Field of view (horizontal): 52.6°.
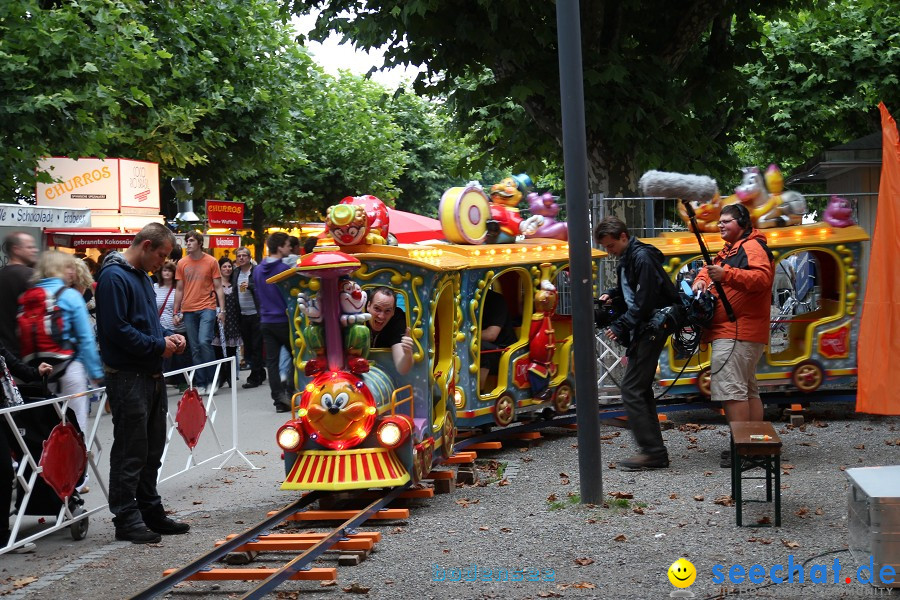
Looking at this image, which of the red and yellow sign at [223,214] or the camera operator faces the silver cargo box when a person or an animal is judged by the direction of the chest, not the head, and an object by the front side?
the red and yellow sign

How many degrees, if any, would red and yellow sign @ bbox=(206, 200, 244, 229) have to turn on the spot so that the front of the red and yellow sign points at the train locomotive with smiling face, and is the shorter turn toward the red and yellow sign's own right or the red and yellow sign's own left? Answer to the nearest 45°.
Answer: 0° — it already faces it

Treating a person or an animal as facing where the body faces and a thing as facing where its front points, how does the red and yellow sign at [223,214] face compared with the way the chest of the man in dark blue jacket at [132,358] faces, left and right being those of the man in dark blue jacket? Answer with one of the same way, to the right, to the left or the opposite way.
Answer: to the right

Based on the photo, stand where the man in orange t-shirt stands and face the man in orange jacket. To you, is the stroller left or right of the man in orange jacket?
right

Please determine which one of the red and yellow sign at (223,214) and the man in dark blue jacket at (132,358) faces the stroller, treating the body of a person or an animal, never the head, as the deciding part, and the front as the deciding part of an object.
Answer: the red and yellow sign

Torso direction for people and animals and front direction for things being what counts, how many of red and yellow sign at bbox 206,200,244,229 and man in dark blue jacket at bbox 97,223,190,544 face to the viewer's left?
0

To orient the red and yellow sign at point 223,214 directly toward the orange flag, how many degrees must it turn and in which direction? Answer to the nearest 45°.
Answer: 0° — it already faces it

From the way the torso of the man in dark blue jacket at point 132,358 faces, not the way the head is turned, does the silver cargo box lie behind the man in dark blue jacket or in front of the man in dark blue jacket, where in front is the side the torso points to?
in front

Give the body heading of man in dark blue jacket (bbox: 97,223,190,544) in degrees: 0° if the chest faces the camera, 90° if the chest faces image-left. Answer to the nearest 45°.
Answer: approximately 270°

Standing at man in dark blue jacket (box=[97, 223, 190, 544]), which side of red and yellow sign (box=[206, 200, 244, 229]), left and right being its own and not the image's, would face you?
front

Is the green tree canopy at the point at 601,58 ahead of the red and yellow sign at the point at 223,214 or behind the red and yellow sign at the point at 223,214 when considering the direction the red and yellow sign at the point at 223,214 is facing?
ahead

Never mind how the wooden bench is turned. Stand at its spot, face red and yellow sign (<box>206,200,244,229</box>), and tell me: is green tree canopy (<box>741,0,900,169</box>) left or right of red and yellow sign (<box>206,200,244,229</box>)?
right

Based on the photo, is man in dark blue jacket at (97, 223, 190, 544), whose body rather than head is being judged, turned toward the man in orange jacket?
yes

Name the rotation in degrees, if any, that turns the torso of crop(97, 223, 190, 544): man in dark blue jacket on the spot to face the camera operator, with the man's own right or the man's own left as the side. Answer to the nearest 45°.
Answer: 0° — they already face them
